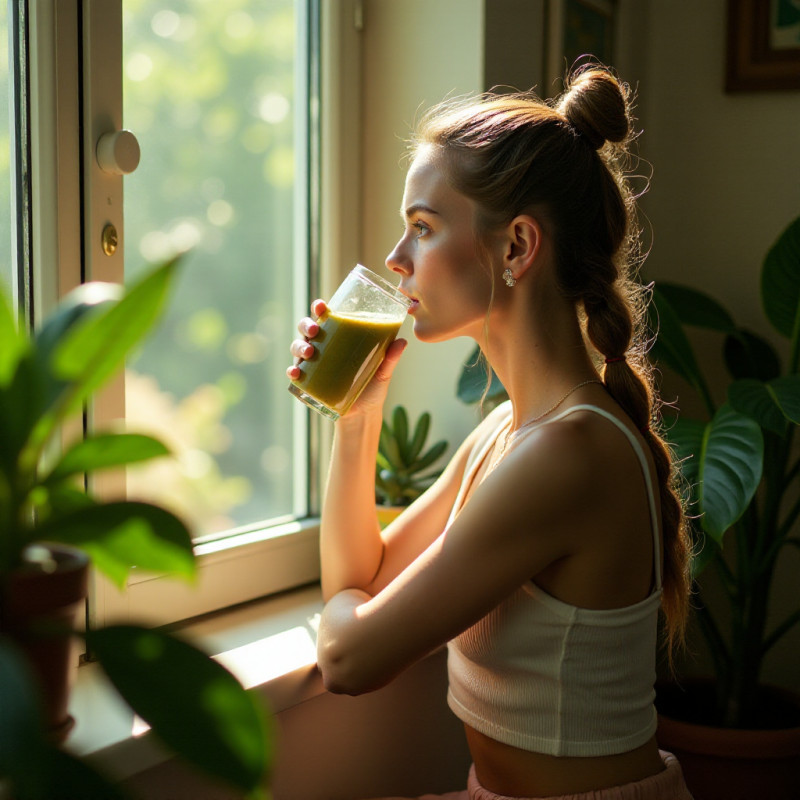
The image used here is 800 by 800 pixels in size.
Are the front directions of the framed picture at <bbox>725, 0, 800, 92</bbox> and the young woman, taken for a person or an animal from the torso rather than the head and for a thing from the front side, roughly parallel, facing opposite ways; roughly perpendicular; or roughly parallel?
roughly perpendicular

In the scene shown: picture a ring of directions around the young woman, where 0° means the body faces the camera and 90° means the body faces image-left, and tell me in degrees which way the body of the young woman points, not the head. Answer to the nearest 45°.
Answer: approximately 90°

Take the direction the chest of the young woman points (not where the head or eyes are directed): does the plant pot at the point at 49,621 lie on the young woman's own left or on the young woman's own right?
on the young woman's own left

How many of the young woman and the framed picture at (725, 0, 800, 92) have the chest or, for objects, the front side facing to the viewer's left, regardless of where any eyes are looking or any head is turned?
1

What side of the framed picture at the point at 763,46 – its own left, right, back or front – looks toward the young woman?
front

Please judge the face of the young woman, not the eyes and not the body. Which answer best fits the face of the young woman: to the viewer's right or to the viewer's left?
to the viewer's left

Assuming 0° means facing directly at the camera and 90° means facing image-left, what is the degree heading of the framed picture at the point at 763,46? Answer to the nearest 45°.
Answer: approximately 0°
